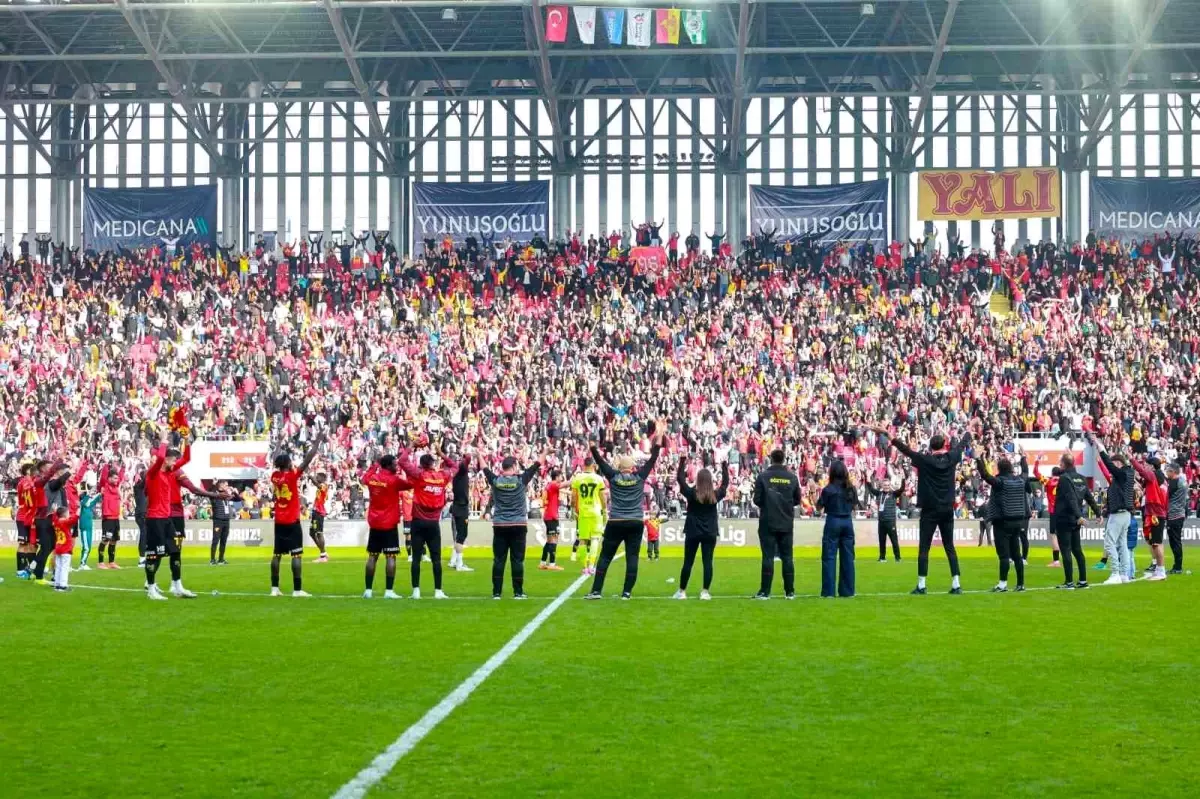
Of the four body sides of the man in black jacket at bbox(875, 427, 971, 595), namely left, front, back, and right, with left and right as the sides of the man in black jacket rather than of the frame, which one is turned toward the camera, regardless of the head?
back

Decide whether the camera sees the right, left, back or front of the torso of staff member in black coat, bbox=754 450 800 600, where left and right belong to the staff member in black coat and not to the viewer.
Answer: back

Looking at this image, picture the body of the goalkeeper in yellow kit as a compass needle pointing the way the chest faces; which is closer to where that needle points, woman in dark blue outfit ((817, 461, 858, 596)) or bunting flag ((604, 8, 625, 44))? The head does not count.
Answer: the bunting flag

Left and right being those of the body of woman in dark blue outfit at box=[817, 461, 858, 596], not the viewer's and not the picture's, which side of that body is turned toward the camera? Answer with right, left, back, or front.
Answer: back

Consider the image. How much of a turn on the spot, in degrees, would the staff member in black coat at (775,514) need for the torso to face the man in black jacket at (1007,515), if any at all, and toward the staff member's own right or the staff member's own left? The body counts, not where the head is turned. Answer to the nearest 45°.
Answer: approximately 45° to the staff member's own right

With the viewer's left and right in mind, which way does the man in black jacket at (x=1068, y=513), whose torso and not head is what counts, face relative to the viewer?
facing away from the viewer and to the left of the viewer

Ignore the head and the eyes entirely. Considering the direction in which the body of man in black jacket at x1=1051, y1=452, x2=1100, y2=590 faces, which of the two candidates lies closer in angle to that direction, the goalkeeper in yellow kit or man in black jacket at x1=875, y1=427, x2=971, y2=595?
the goalkeeper in yellow kit

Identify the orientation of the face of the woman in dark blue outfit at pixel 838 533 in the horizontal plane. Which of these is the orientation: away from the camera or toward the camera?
away from the camera

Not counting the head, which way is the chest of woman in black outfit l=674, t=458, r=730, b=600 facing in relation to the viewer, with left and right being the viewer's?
facing away from the viewer
